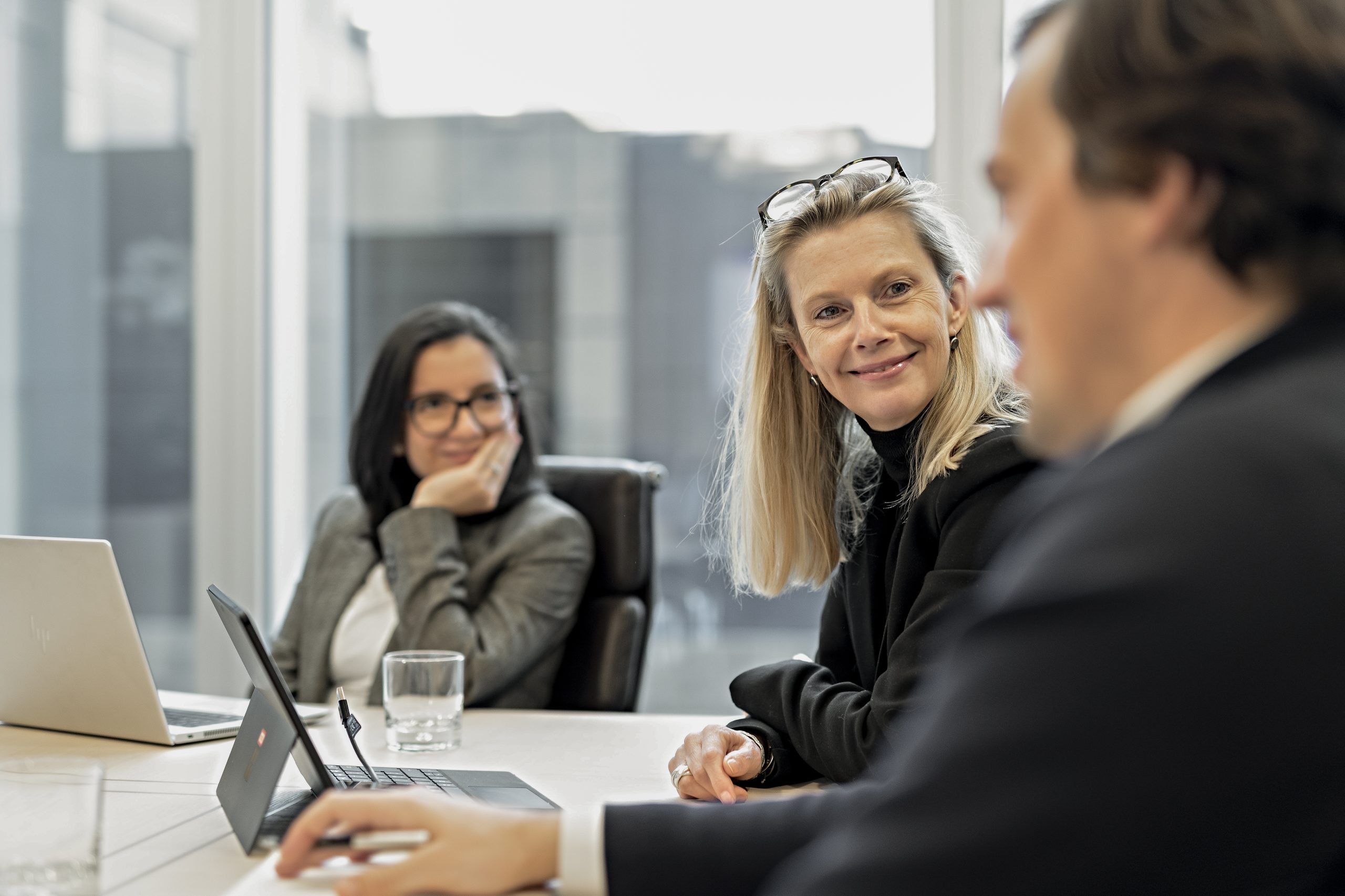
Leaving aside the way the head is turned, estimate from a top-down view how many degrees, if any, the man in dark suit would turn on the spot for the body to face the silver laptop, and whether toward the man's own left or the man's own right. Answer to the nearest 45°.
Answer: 0° — they already face it

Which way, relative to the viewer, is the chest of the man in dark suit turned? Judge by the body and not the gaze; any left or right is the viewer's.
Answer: facing away from the viewer and to the left of the viewer

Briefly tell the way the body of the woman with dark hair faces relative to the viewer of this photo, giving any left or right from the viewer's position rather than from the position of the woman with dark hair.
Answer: facing the viewer and to the left of the viewer

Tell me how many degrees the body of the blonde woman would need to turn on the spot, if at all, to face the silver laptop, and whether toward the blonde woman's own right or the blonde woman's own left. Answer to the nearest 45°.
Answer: approximately 45° to the blonde woman's own right

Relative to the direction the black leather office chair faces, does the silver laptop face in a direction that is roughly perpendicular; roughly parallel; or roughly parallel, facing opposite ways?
roughly parallel, facing opposite ways

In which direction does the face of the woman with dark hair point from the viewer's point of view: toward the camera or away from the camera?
toward the camera

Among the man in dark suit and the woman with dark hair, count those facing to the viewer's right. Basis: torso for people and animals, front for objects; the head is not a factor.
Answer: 0

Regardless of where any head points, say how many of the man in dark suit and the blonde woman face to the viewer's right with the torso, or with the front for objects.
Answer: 0

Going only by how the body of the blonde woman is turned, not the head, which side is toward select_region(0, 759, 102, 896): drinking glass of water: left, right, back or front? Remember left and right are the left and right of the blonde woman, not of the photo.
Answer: front

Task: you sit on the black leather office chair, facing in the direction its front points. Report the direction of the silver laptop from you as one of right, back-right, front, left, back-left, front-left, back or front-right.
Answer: front
